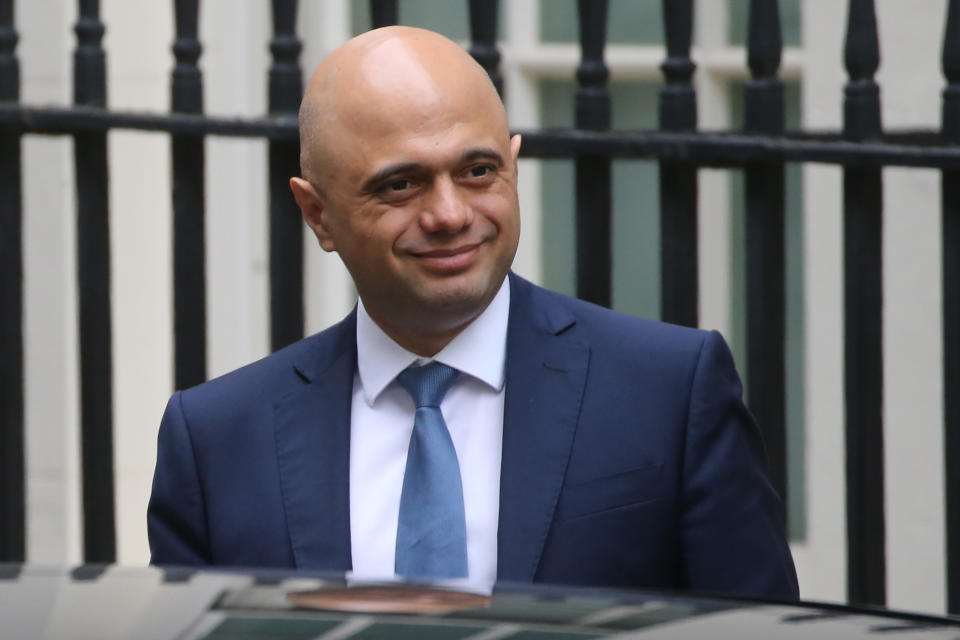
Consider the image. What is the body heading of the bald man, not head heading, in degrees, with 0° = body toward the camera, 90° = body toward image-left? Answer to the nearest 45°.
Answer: approximately 0°

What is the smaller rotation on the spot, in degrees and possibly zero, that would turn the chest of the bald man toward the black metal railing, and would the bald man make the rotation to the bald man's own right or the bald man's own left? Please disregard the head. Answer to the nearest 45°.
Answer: approximately 180°
